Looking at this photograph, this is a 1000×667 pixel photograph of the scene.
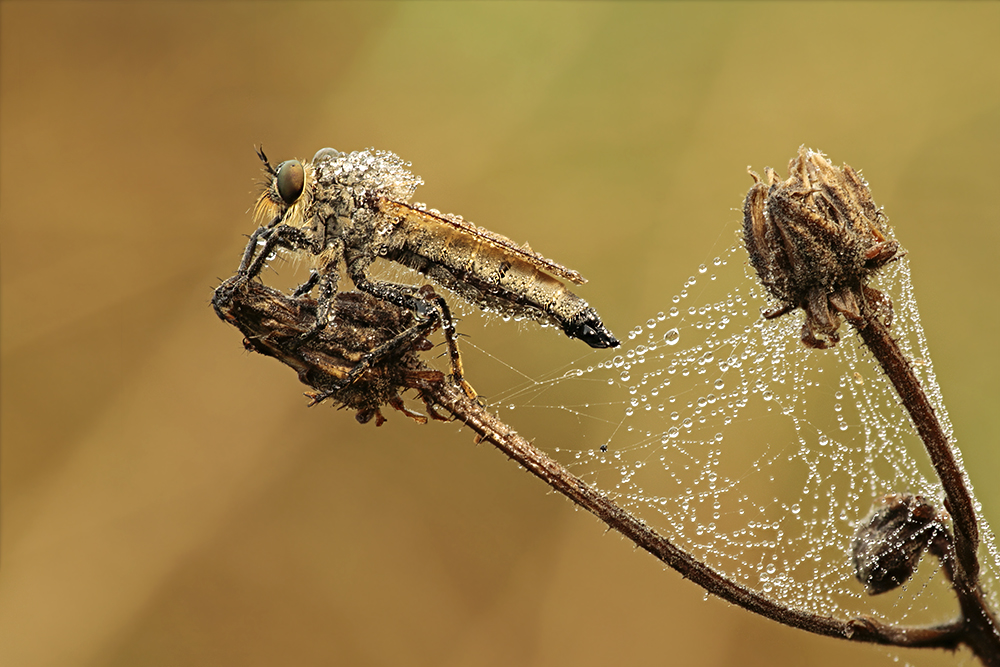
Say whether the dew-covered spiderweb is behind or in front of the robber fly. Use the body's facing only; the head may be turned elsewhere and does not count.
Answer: behind

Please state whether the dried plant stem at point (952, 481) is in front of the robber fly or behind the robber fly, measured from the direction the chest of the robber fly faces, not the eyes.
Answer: behind

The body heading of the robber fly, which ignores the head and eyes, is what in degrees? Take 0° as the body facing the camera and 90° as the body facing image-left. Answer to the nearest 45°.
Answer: approximately 90°

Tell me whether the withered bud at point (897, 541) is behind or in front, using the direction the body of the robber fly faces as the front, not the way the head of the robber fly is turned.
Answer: behind
